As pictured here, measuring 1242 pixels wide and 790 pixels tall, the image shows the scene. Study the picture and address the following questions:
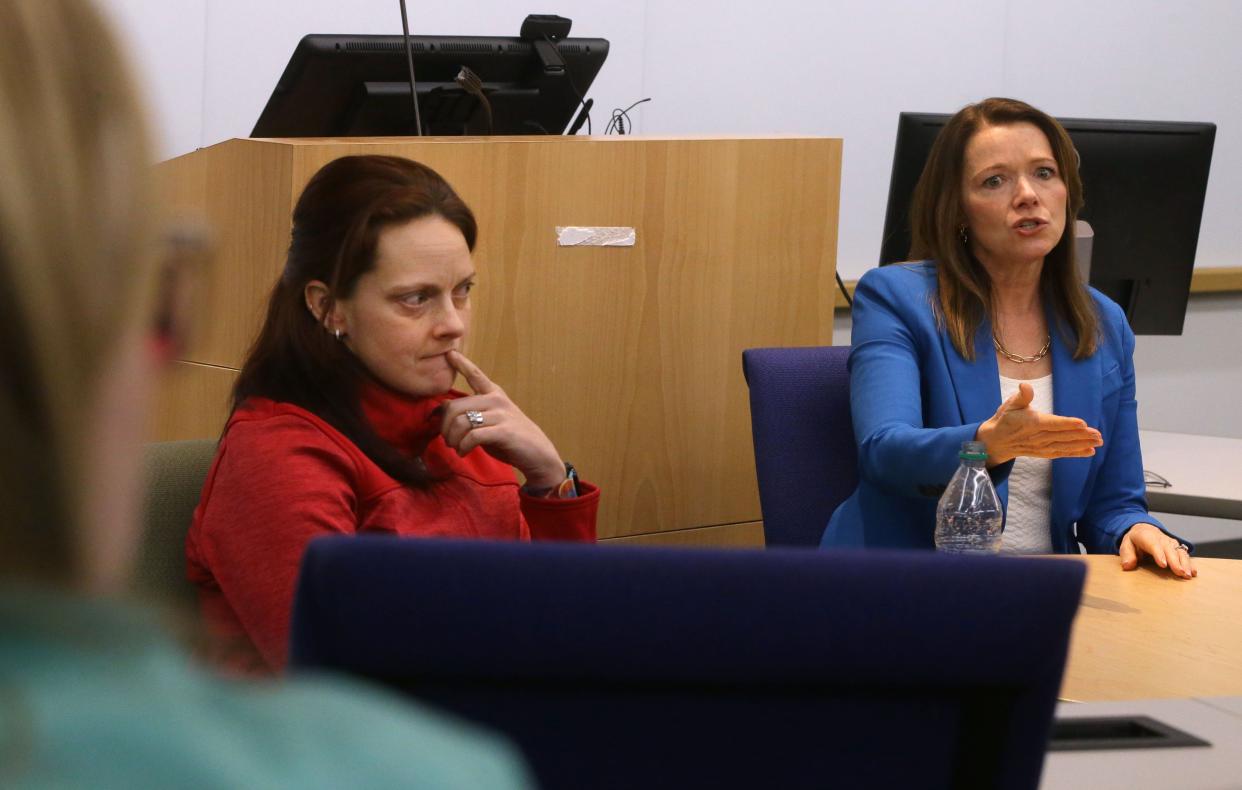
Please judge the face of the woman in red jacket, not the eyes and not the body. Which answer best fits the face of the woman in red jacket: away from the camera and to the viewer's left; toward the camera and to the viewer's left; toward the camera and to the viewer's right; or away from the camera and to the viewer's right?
toward the camera and to the viewer's right

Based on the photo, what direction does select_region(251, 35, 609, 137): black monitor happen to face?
away from the camera

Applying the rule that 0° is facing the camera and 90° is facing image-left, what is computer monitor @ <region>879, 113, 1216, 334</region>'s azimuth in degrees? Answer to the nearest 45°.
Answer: approximately 180°

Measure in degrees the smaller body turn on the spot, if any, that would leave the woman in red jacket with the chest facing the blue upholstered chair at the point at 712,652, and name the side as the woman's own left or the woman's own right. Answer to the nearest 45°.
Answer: approximately 45° to the woman's own right

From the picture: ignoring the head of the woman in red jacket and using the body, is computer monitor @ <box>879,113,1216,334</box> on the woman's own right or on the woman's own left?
on the woman's own left

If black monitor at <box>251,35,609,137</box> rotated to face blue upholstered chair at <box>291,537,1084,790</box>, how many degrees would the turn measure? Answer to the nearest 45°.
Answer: approximately 180°

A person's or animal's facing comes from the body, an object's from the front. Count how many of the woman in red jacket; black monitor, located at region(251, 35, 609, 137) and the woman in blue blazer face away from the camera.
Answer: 1

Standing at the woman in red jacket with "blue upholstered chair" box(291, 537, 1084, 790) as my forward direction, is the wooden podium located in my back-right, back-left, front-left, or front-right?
back-left

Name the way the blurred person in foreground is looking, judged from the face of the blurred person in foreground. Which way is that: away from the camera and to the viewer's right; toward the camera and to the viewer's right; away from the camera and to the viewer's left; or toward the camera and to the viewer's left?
away from the camera and to the viewer's right
